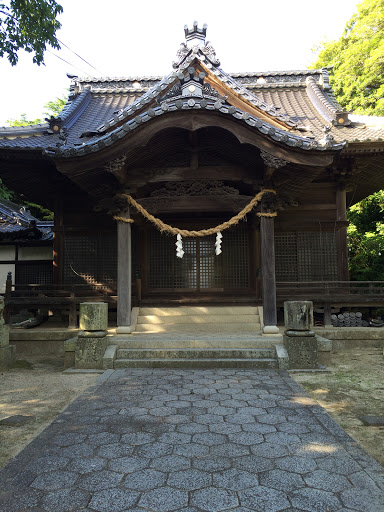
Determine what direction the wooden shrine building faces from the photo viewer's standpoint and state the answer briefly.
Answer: facing the viewer

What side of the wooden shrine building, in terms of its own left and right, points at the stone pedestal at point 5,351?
right

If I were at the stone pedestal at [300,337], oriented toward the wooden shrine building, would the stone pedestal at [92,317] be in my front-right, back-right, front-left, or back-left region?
front-left
